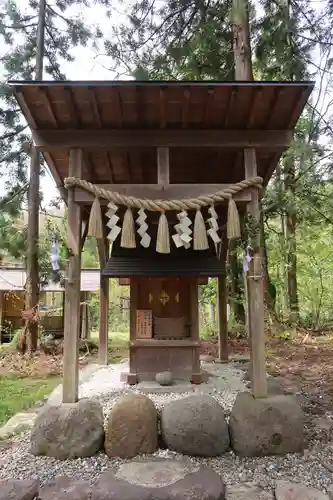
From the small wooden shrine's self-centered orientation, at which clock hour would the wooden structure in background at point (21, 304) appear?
The wooden structure in background is roughly at 5 o'clock from the small wooden shrine.

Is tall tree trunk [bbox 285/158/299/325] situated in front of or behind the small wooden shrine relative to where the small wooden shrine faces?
behind

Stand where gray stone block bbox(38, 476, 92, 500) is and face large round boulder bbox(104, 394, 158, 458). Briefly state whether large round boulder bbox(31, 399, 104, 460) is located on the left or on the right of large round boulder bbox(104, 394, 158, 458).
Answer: left

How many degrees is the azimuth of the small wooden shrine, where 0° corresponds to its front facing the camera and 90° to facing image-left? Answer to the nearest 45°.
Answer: approximately 0°
